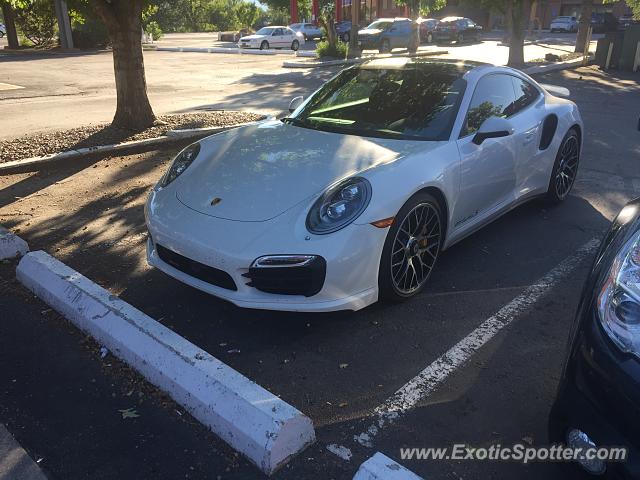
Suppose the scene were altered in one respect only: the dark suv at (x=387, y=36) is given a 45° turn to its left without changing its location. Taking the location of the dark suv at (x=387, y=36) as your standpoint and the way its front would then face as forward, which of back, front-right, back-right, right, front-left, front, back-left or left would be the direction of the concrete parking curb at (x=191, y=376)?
front

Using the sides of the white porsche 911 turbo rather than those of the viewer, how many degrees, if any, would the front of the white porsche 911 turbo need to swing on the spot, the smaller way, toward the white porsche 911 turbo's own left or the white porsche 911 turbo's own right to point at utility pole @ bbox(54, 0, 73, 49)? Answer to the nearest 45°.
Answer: approximately 90° to the white porsche 911 turbo's own right

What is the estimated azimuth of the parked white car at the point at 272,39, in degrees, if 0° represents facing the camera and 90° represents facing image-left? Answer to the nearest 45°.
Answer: approximately 45°

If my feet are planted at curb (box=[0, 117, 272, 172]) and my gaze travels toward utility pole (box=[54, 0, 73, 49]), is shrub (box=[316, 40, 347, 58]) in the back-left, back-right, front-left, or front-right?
front-right

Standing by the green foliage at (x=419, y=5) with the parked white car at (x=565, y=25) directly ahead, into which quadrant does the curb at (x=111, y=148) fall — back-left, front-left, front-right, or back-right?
back-right

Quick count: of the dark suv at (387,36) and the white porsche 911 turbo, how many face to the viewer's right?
0

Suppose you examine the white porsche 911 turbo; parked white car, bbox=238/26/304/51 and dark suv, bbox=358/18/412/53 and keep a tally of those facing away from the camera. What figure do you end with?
0

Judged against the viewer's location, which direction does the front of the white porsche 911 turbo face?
facing the viewer and to the left of the viewer

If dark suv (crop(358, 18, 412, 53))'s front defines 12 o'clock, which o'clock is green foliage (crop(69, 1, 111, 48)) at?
The green foliage is roughly at 1 o'clock from the dark suv.

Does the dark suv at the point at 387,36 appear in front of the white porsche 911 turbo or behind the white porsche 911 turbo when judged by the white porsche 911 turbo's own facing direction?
behind

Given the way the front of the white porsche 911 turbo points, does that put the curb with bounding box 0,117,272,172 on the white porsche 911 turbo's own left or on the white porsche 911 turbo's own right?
on the white porsche 911 turbo's own right

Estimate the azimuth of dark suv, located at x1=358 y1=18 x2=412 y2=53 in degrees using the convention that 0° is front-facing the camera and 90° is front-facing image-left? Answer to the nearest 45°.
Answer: approximately 45°

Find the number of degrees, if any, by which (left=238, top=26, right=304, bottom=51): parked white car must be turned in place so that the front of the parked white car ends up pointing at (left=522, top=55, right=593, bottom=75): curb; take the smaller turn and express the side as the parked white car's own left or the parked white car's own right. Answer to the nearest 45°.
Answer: approximately 90° to the parked white car's own left

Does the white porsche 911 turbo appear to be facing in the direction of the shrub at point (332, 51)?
no

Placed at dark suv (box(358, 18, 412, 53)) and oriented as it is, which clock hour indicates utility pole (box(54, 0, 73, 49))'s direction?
The utility pole is roughly at 1 o'clock from the dark suv.

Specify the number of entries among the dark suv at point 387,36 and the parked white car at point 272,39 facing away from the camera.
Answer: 0

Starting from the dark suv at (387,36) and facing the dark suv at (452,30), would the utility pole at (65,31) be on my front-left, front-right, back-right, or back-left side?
back-left

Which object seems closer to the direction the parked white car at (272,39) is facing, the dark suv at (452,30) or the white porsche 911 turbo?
the white porsche 911 turbo

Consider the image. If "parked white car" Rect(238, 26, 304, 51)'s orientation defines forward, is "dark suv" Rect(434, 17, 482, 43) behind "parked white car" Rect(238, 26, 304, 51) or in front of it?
behind

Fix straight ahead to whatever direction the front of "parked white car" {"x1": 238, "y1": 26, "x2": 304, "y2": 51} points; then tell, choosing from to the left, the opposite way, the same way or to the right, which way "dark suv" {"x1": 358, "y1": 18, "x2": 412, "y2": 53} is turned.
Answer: the same way
